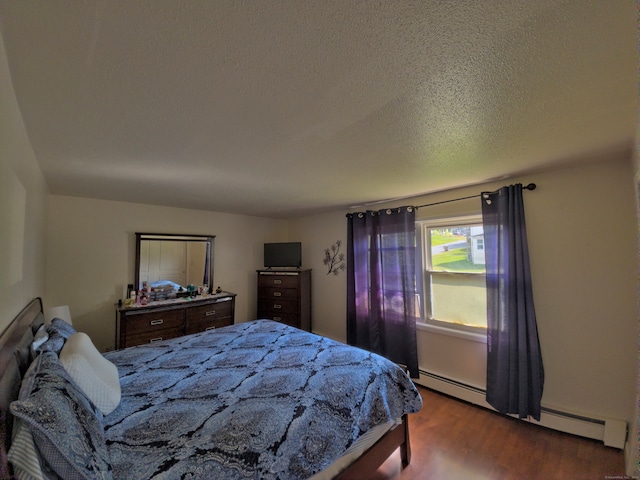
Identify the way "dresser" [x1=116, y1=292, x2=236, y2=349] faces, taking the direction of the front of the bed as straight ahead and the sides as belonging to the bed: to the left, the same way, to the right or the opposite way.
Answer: to the right

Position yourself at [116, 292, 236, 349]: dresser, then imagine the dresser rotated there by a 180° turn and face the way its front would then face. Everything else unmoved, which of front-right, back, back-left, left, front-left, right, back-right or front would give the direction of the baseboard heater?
back

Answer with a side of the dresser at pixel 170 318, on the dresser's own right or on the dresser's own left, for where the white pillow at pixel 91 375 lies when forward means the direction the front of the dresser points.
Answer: on the dresser's own right

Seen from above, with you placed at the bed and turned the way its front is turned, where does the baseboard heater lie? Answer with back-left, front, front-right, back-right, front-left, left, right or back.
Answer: front-right

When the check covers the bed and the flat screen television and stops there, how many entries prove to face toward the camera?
1

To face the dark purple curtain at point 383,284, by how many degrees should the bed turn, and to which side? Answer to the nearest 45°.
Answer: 0° — it already faces it

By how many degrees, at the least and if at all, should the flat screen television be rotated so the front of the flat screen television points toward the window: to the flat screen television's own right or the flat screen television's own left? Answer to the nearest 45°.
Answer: approximately 45° to the flat screen television's own left

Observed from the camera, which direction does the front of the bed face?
facing away from the viewer and to the right of the viewer

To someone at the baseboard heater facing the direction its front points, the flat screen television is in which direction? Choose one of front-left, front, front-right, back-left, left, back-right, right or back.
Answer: front-right

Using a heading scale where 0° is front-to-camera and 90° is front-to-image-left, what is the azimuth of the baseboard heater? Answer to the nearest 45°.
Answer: approximately 45°

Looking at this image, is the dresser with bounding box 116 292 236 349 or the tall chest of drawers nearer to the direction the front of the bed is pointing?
the tall chest of drawers

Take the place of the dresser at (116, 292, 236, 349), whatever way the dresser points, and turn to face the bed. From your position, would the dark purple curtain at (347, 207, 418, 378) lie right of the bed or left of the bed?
left

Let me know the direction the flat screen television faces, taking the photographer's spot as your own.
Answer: facing the viewer

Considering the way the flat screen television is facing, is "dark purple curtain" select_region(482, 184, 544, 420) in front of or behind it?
in front

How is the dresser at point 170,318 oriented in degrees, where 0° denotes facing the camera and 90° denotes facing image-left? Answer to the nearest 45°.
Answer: approximately 315°
